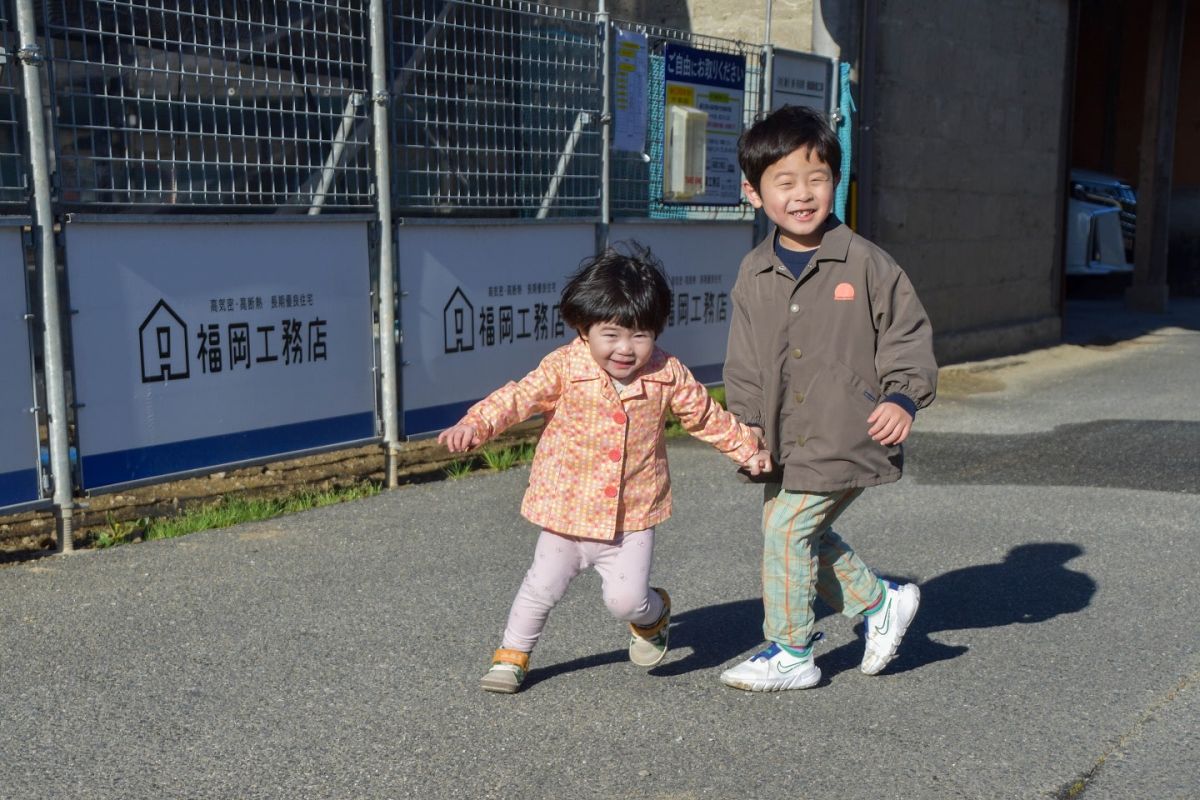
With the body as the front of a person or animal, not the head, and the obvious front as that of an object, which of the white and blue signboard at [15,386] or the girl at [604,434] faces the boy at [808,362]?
the white and blue signboard

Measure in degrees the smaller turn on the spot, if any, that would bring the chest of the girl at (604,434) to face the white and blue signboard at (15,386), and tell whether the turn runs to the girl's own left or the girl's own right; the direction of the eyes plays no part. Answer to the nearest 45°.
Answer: approximately 135° to the girl's own right

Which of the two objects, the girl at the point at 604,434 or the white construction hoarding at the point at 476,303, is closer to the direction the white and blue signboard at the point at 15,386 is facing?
the girl

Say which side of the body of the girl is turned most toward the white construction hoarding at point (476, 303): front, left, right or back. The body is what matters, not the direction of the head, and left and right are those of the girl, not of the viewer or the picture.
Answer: back

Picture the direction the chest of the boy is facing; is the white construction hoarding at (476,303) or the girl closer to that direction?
the girl

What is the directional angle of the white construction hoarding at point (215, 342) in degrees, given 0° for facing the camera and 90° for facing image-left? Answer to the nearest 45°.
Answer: approximately 315°

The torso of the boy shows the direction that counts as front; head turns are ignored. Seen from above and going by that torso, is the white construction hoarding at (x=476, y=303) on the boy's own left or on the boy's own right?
on the boy's own right

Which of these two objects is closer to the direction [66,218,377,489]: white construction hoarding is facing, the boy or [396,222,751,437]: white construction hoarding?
the boy

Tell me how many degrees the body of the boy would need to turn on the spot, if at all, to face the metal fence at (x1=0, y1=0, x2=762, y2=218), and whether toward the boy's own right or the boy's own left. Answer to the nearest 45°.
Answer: approximately 90° to the boy's own right

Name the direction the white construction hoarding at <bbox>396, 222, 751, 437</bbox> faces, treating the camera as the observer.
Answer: facing the viewer and to the right of the viewer
